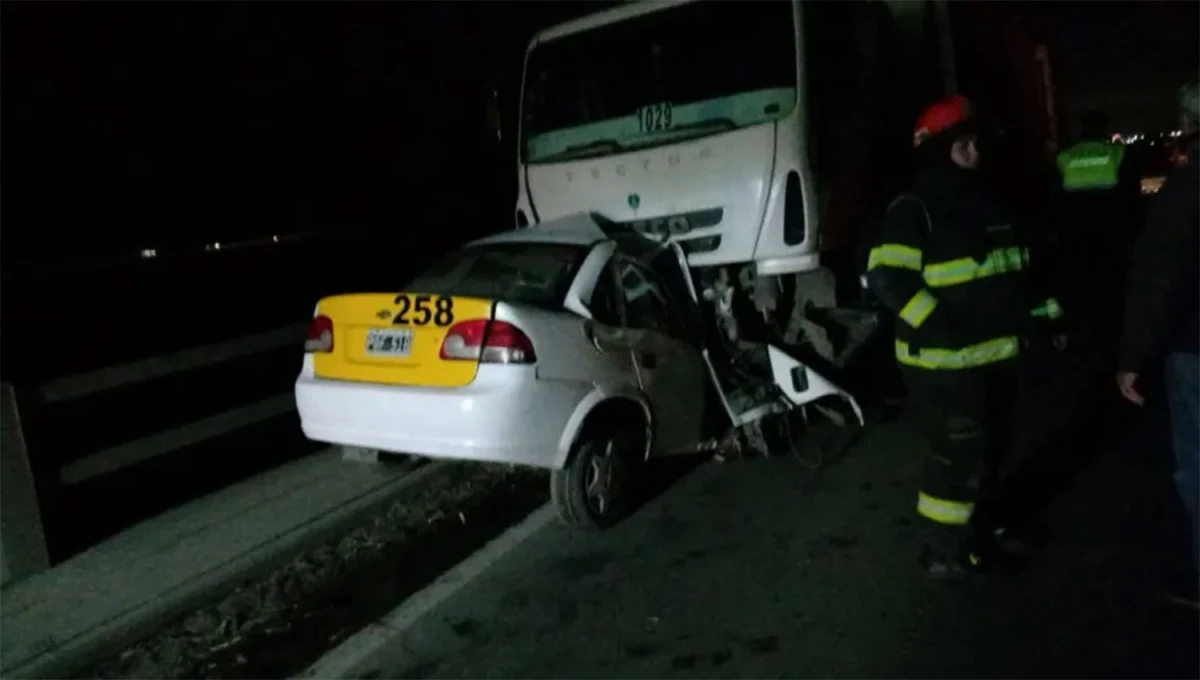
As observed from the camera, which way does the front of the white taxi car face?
facing away from the viewer and to the right of the viewer

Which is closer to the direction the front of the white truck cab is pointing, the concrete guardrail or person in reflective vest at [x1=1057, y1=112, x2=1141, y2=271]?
the concrete guardrail

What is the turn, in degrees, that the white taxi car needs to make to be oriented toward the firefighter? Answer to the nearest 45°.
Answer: approximately 90° to its right

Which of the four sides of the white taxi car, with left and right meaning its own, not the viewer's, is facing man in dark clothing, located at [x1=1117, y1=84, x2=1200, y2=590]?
right
